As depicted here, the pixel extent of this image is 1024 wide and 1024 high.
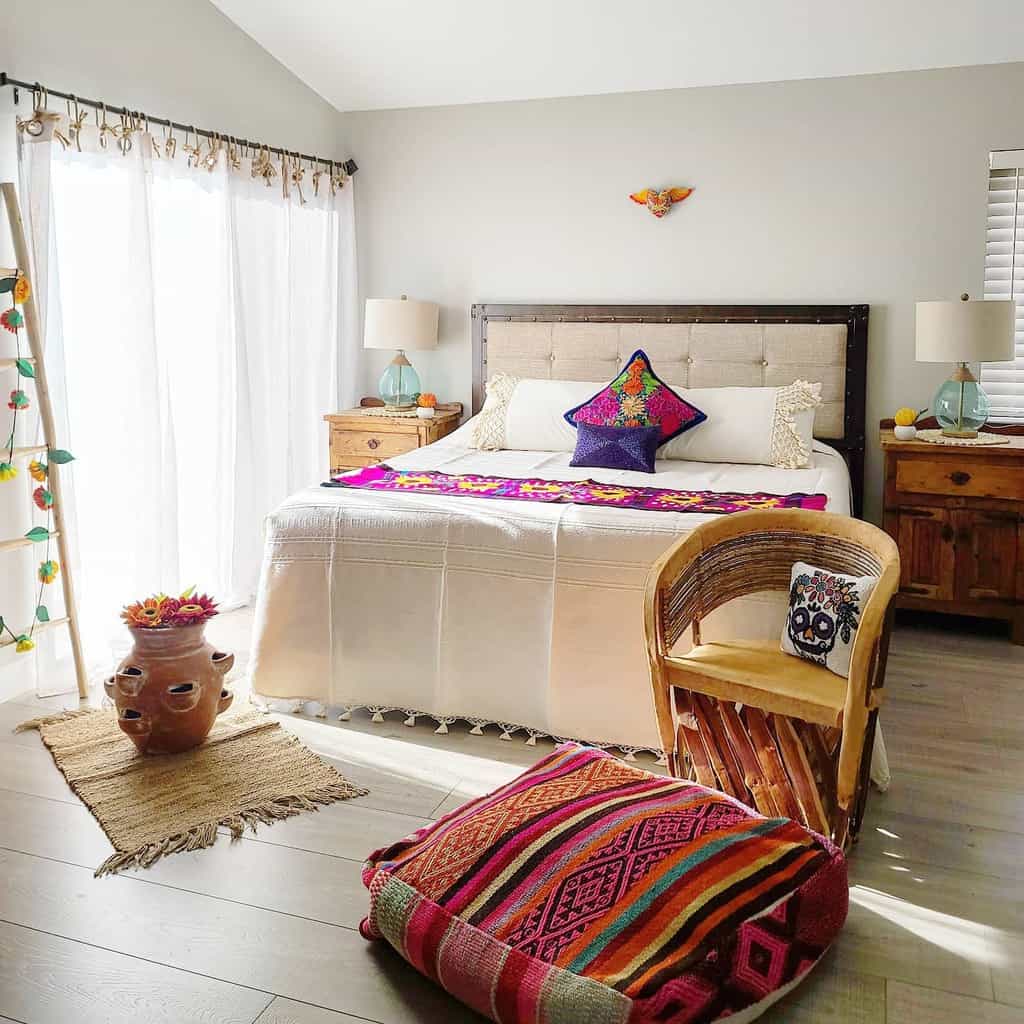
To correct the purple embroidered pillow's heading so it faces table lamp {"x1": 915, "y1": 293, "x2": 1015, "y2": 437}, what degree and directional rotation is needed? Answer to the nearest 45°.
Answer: approximately 90° to its left

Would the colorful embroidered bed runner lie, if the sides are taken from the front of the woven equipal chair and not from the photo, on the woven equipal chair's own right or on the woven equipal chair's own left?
on the woven equipal chair's own right

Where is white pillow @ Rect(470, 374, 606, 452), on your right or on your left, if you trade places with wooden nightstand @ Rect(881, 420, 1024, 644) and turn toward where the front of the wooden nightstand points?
on your right

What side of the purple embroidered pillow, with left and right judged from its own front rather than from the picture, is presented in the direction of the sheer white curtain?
right

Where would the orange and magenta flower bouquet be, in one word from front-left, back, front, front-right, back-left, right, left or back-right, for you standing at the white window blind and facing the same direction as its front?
front-right

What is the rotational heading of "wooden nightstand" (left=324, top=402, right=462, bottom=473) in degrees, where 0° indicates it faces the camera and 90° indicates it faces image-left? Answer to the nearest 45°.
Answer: approximately 45°

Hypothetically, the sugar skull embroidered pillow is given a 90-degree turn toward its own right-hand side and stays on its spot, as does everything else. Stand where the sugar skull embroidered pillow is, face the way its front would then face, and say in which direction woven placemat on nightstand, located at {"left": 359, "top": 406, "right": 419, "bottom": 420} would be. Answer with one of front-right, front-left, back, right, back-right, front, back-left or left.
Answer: front

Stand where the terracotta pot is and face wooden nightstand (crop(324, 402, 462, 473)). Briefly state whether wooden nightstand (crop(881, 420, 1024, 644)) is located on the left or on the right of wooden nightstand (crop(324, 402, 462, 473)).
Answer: right

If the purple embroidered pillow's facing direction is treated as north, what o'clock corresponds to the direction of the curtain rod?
The curtain rod is roughly at 3 o'clock from the purple embroidered pillow.
